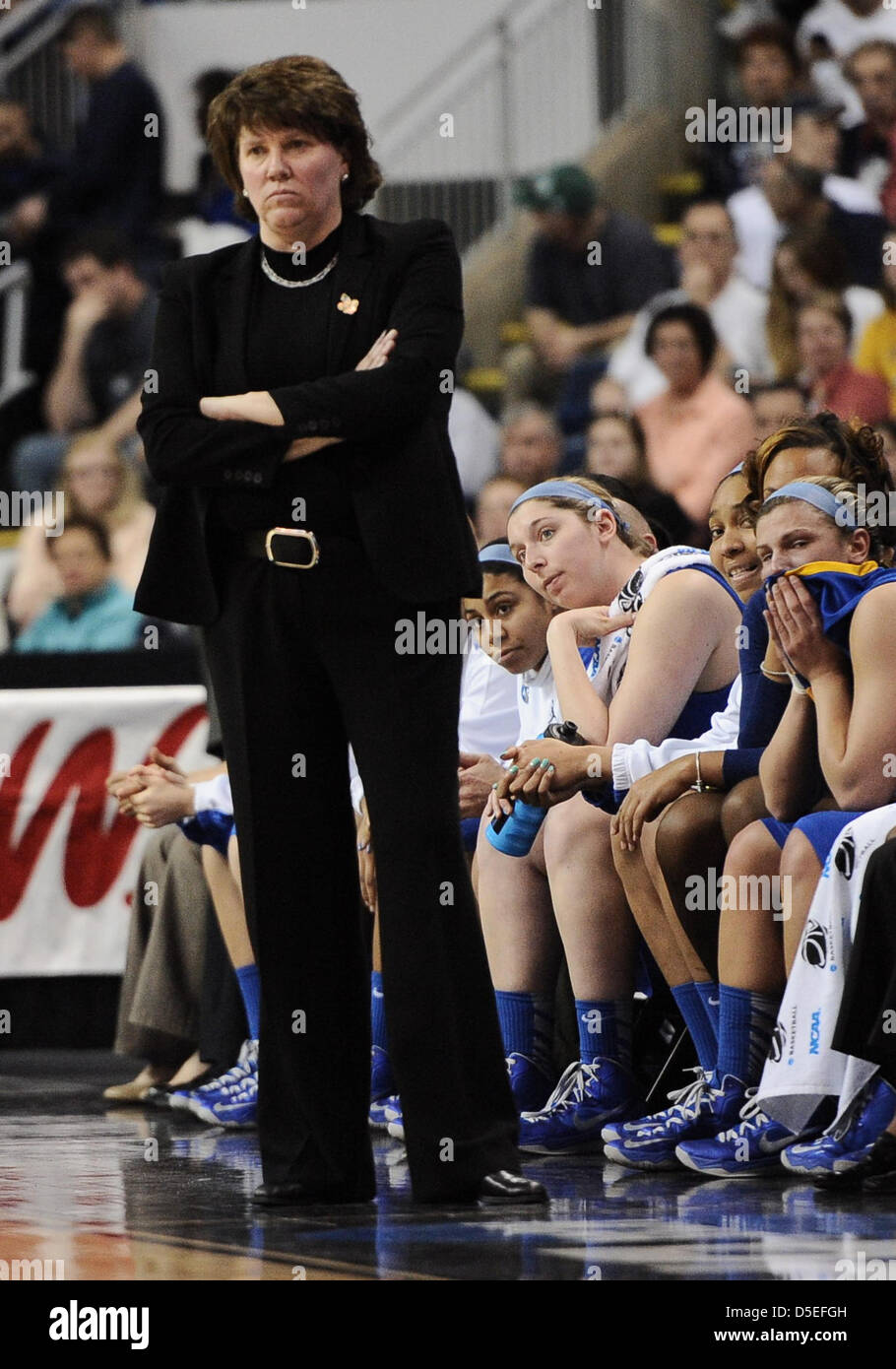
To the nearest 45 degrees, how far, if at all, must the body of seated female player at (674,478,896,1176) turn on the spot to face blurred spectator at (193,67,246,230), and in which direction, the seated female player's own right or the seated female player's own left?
approximately 135° to the seated female player's own right

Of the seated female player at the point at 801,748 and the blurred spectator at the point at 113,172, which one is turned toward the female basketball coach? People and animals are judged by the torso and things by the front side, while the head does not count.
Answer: the seated female player

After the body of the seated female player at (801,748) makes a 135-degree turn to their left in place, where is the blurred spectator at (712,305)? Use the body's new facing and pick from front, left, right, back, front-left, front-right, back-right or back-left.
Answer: left

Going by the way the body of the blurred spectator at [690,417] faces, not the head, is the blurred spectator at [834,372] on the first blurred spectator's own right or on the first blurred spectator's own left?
on the first blurred spectator's own left

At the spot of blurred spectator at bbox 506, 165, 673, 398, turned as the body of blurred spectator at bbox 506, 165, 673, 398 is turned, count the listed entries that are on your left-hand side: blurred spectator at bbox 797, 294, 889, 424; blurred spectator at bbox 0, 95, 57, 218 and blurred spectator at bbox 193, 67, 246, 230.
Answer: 1

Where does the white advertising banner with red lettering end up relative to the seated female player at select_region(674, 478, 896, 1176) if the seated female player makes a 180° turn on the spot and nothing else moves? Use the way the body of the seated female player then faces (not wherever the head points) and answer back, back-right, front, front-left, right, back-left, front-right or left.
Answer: left
